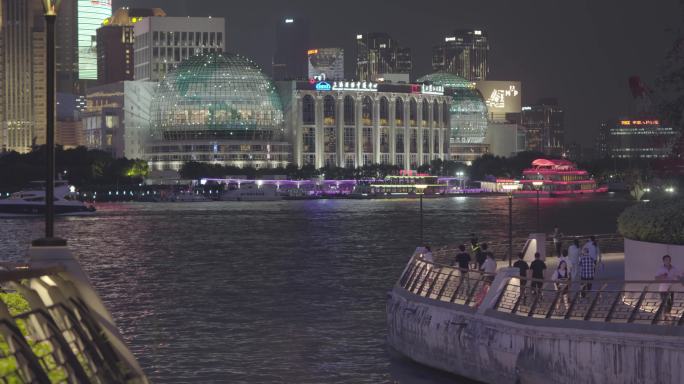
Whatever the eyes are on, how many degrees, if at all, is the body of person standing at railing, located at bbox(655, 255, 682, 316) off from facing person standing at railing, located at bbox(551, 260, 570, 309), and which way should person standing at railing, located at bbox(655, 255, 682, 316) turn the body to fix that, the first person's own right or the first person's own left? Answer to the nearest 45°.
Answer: approximately 90° to the first person's own right

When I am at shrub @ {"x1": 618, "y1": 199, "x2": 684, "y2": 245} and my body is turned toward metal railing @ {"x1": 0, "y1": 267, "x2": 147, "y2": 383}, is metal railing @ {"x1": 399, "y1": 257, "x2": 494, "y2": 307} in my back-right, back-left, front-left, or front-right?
front-right

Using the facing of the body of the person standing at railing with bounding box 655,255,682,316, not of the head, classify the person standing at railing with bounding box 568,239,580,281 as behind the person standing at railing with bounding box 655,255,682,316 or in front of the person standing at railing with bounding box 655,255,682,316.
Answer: behind

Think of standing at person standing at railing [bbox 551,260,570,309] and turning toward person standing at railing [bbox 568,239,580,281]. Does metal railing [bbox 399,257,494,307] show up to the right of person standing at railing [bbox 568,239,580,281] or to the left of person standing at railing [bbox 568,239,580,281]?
left

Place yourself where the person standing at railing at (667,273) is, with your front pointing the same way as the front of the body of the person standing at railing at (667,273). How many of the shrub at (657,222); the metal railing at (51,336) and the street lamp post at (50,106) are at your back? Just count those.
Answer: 1

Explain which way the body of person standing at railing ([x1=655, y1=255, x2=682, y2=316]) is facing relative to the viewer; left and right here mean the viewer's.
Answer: facing the viewer

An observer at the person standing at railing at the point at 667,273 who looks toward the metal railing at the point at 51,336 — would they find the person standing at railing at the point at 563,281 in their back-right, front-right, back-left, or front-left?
front-right

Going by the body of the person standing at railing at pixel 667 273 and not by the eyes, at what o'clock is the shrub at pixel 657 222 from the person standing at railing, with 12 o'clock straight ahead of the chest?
The shrub is roughly at 6 o'clock from the person standing at railing.

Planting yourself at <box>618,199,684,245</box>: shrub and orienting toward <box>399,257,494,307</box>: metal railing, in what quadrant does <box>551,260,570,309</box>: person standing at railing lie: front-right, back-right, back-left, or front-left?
front-left
